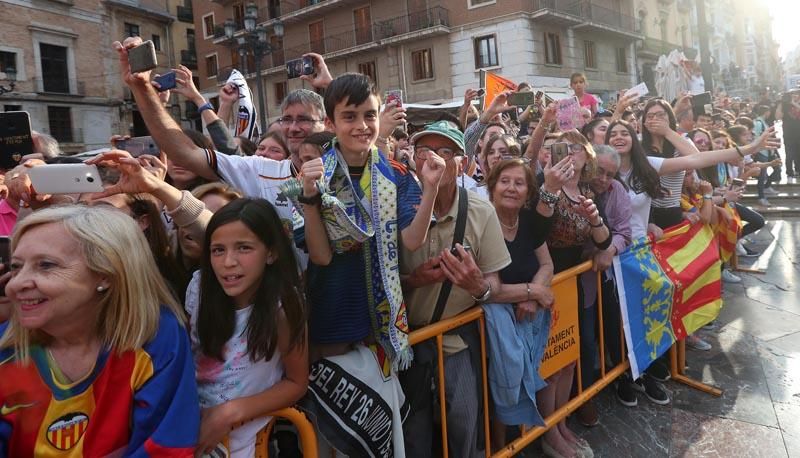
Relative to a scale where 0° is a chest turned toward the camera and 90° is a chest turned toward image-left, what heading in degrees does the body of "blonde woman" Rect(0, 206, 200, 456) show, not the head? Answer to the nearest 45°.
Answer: approximately 45°

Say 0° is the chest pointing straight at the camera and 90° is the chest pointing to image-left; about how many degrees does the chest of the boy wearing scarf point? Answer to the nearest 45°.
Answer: approximately 0°

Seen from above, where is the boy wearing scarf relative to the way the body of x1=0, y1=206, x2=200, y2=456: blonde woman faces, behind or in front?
behind

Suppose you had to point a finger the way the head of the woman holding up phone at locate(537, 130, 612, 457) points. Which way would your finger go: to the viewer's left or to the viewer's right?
to the viewer's left

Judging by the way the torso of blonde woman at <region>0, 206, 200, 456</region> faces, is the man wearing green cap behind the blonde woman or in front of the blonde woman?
behind

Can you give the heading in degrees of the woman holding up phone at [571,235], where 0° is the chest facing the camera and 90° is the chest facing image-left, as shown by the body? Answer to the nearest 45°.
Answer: approximately 45°
